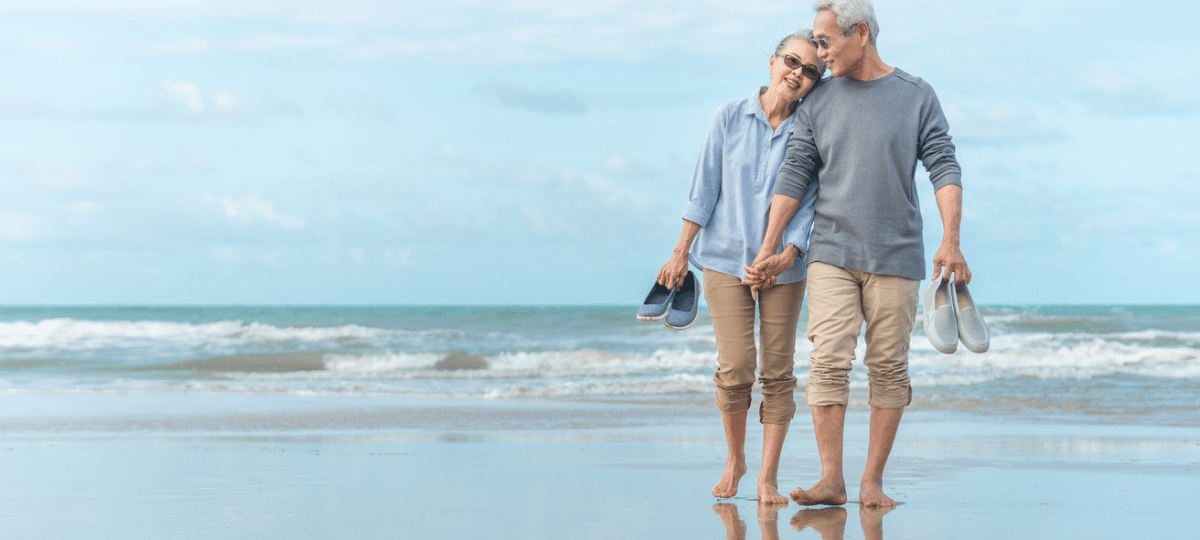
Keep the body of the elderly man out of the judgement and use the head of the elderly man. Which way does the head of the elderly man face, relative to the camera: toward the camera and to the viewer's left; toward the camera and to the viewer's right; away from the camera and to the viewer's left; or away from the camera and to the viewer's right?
toward the camera and to the viewer's left

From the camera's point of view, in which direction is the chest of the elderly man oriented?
toward the camera

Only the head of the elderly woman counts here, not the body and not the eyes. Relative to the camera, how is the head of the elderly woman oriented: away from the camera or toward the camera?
toward the camera
